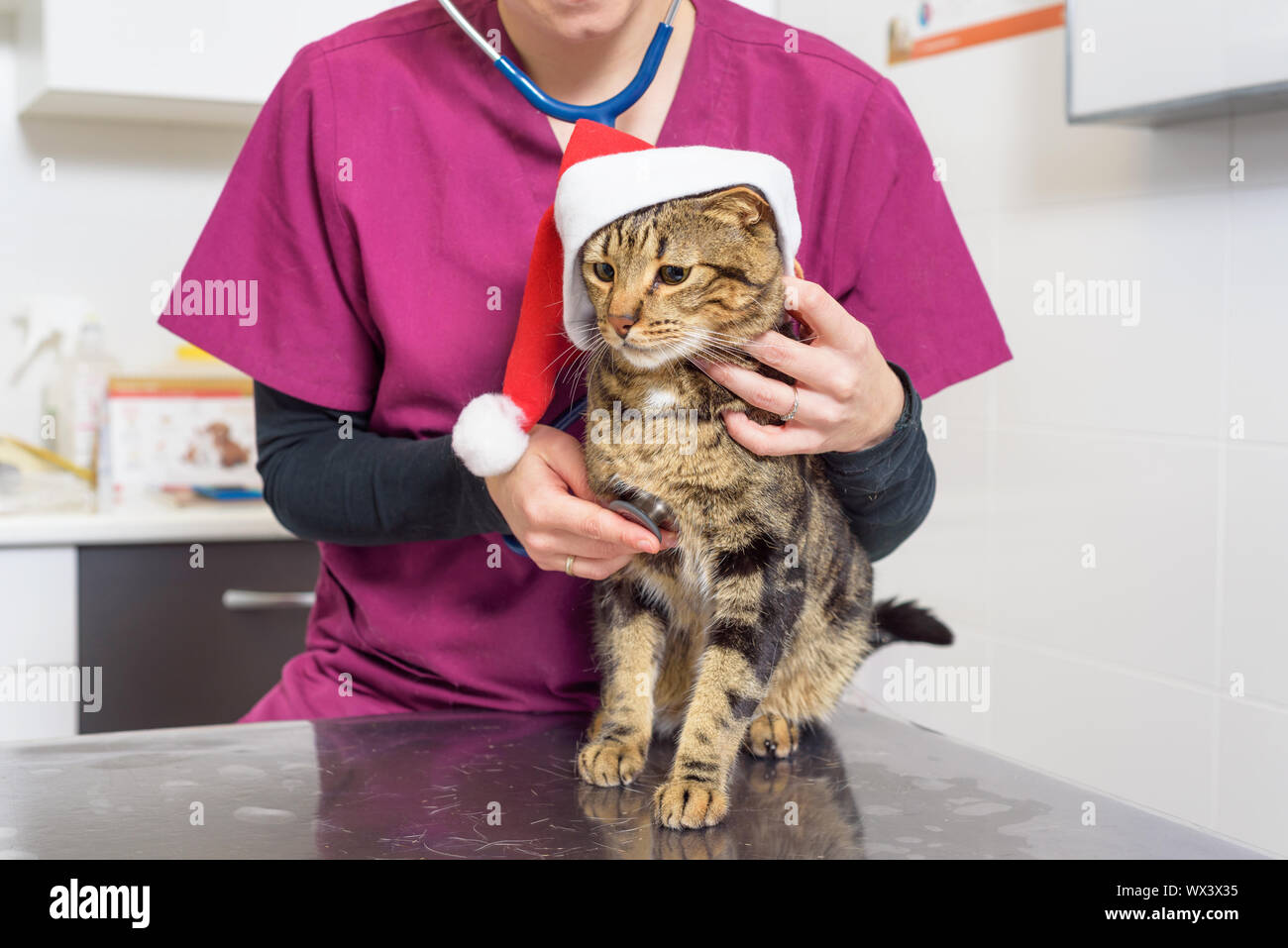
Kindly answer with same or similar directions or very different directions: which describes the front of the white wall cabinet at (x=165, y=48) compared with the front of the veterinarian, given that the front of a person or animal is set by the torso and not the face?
same or similar directions

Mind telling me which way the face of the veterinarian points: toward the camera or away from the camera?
toward the camera

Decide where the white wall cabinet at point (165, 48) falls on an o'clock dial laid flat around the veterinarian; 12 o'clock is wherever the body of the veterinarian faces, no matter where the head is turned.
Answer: The white wall cabinet is roughly at 5 o'clock from the veterinarian.

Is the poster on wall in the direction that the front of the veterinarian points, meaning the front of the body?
no

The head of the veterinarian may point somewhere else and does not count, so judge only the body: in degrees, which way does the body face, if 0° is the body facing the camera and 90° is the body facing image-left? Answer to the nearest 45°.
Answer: approximately 0°

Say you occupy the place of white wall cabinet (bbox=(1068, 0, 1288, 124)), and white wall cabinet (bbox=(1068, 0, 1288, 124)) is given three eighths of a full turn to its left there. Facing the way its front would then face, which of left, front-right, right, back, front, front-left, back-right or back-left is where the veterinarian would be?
back-right

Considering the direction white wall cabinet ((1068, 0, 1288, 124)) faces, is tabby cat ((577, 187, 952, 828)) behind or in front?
in front

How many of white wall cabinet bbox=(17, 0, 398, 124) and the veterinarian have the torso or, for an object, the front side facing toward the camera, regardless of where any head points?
2

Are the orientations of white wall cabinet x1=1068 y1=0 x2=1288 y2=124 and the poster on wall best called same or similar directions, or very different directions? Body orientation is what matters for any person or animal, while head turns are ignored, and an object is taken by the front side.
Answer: same or similar directions

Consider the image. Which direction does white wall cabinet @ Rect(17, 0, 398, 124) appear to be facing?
toward the camera

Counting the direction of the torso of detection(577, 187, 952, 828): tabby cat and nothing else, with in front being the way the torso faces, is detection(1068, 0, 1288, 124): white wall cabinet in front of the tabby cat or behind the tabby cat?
behind

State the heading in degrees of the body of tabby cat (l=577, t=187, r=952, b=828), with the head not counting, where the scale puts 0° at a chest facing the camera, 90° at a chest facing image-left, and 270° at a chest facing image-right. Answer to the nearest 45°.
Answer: approximately 45°

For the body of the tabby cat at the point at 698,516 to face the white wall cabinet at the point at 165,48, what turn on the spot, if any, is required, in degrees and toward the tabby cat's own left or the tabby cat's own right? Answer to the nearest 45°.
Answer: approximately 90° to the tabby cat's own right

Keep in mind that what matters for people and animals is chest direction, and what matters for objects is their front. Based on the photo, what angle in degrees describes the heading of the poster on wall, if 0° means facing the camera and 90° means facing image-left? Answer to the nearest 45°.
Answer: approximately 45°

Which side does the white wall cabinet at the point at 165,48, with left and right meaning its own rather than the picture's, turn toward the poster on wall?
left

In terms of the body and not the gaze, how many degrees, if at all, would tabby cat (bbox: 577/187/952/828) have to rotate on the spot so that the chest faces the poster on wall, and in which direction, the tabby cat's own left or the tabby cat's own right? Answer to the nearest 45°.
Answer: approximately 135° to the tabby cat's own right
